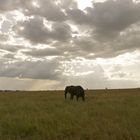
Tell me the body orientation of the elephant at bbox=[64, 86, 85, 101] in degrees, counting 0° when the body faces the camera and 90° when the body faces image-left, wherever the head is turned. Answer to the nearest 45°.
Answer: approximately 90°
